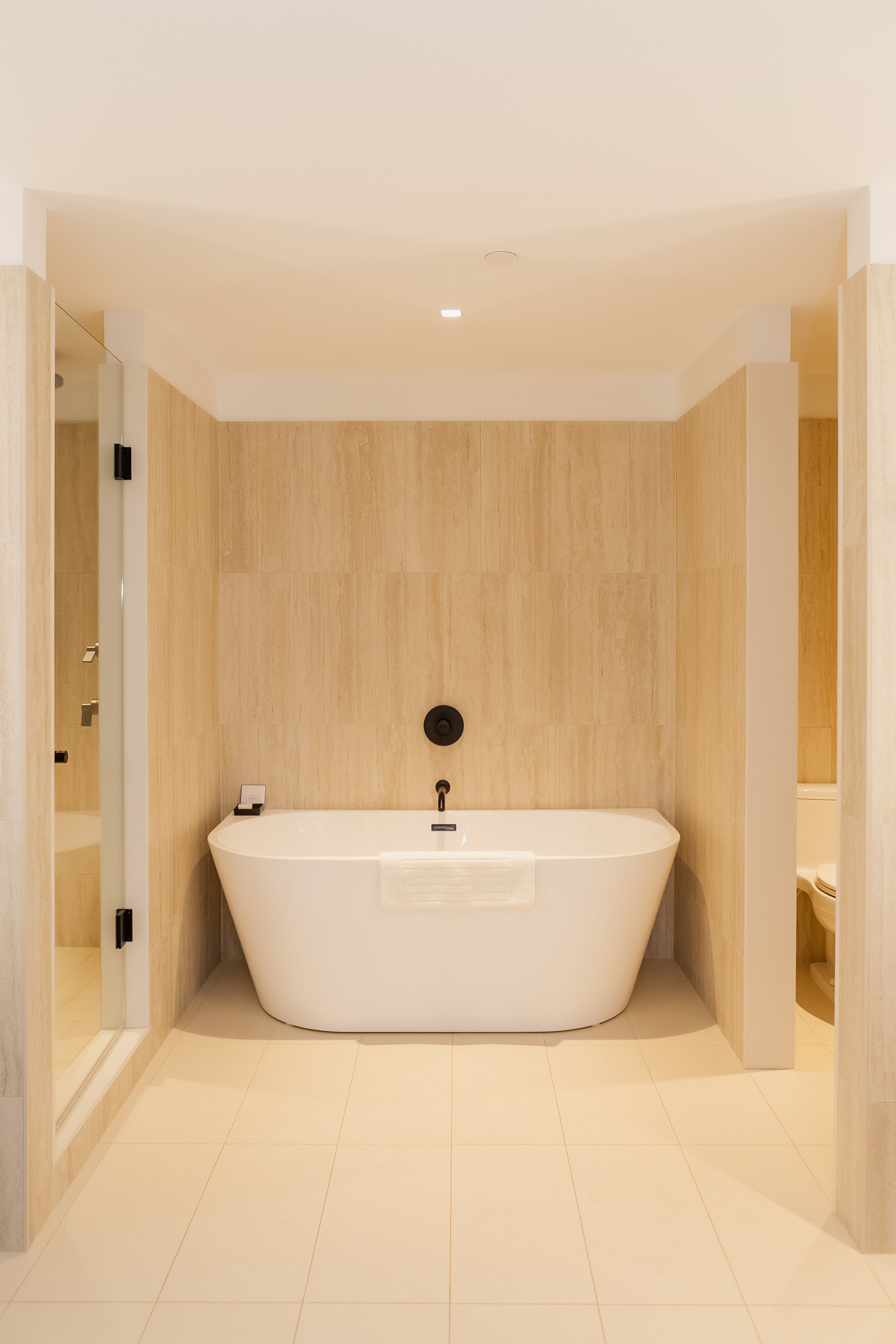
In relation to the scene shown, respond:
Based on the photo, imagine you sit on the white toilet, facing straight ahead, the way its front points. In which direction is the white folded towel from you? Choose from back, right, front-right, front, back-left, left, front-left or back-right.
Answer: front-right

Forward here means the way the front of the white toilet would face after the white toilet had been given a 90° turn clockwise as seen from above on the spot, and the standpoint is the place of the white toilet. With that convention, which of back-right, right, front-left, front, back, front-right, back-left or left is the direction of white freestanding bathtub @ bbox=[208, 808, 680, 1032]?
front-left

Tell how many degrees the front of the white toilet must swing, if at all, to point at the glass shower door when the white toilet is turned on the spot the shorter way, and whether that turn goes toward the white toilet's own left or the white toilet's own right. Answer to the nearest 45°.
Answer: approximately 45° to the white toilet's own right

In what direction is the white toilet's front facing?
toward the camera
